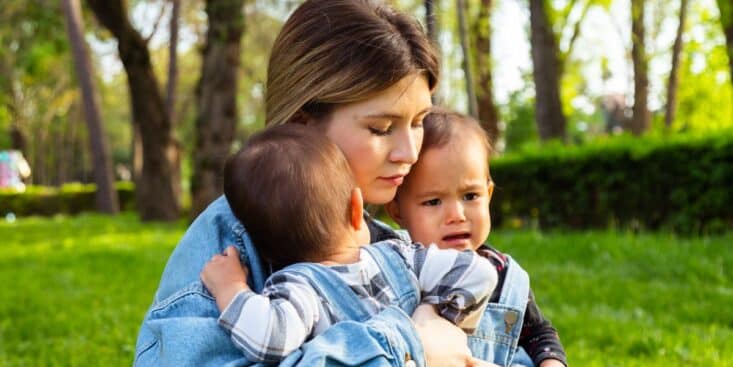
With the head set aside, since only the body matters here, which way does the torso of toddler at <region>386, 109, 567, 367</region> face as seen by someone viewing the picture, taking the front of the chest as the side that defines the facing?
toward the camera

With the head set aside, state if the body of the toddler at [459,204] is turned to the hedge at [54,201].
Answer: no

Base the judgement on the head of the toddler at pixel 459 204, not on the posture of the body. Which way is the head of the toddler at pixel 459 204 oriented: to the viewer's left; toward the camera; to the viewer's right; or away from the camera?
toward the camera

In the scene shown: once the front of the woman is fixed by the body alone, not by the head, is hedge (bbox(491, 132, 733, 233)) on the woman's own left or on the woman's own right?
on the woman's own left

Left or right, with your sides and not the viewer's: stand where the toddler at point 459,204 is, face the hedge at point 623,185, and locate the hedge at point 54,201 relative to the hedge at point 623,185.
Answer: left

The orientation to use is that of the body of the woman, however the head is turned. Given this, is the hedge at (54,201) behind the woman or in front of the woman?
behind

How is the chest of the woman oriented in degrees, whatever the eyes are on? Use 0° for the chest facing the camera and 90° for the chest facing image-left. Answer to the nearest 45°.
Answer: approximately 315°

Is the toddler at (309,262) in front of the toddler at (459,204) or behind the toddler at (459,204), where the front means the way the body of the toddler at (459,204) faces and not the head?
in front

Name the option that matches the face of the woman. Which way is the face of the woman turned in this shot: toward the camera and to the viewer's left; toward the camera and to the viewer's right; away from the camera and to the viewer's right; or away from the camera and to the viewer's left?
toward the camera and to the viewer's right
